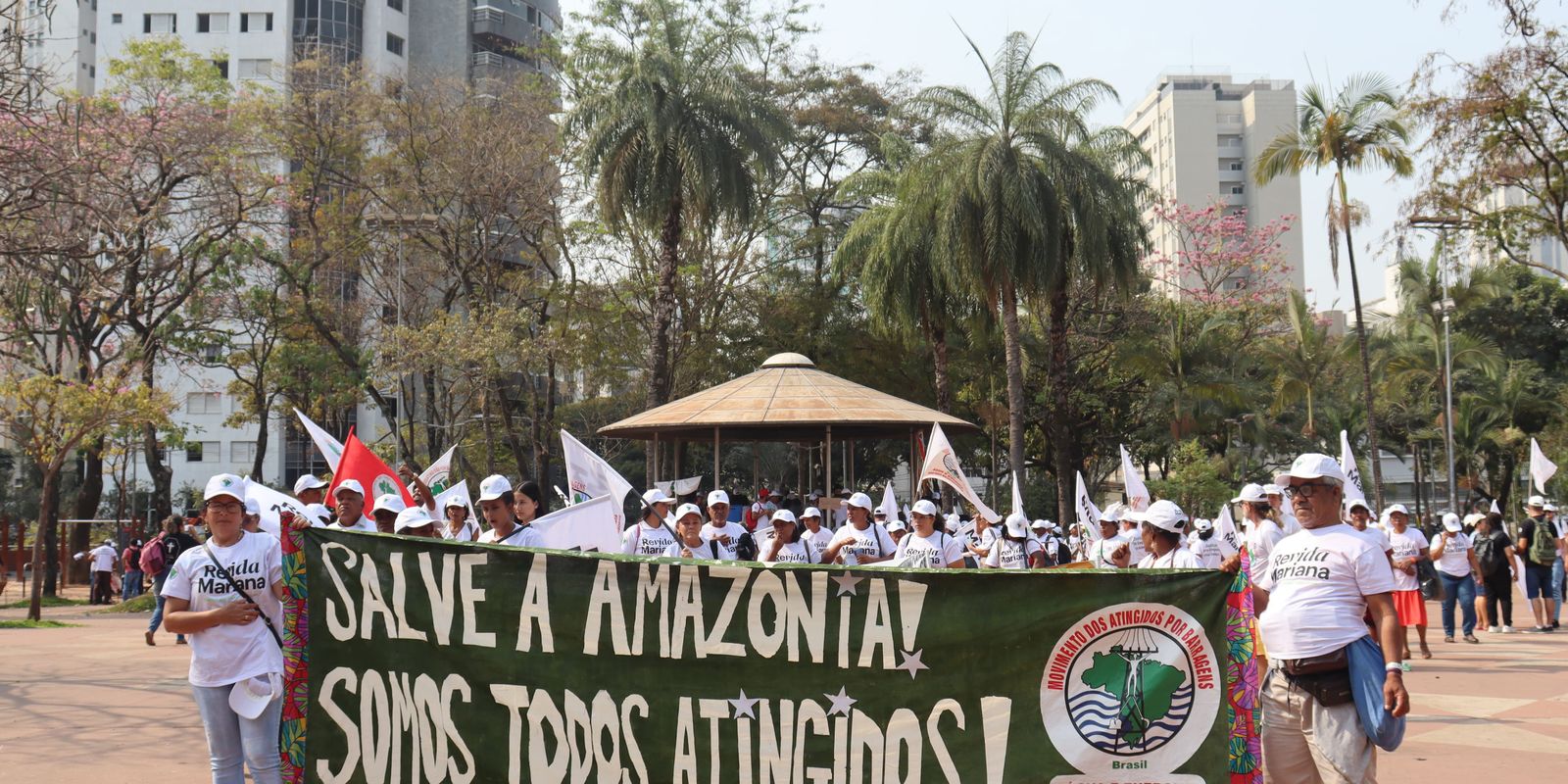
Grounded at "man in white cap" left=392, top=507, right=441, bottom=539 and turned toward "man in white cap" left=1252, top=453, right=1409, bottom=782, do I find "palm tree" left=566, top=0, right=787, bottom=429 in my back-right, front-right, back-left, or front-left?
back-left

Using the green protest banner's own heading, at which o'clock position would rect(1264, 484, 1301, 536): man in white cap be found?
The man in white cap is roughly at 7 o'clock from the green protest banner.

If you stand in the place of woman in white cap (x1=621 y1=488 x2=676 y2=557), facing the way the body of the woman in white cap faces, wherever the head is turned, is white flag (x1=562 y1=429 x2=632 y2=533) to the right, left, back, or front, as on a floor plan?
right

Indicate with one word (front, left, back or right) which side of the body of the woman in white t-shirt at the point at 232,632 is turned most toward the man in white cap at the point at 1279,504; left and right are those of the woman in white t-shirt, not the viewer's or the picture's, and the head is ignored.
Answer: left

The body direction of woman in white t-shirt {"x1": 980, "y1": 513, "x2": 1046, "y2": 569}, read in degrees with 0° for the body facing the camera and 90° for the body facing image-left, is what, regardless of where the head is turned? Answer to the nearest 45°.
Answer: approximately 0°

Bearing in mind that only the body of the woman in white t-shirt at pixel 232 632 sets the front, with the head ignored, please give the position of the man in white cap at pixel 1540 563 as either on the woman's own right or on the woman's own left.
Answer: on the woman's own left

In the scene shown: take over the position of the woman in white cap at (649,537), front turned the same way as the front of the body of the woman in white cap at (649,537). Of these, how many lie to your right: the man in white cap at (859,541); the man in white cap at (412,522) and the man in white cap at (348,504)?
2

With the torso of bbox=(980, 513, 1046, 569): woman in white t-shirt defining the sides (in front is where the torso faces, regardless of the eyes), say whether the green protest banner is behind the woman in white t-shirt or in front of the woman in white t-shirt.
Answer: in front

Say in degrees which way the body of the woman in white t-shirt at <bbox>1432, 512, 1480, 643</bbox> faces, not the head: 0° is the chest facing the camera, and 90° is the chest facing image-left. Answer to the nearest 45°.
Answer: approximately 0°
